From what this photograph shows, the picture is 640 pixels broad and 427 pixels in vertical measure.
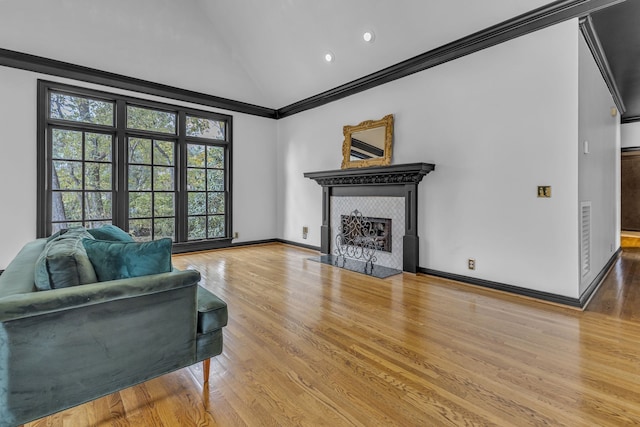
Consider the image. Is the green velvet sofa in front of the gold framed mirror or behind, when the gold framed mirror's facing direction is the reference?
in front

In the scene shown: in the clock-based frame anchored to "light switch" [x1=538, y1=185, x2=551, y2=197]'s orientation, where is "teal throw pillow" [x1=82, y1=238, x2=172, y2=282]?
The teal throw pillow is roughly at 1 o'clock from the light switch.

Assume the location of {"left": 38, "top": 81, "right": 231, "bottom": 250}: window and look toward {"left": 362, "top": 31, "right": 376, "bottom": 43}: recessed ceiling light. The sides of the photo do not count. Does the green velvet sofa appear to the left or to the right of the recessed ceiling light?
right

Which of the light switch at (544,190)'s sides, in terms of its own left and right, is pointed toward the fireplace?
right

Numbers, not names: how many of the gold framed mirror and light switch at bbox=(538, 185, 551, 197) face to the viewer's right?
0

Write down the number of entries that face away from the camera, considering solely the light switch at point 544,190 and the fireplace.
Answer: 0

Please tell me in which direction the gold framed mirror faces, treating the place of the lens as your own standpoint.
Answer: facing the viewer and to the left of the viewer

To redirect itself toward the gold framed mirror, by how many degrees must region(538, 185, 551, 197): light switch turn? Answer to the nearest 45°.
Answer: approximately 90° to its right

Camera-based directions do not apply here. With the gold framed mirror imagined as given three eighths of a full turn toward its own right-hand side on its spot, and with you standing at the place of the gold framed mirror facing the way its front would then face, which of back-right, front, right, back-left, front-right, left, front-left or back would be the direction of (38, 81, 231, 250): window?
left

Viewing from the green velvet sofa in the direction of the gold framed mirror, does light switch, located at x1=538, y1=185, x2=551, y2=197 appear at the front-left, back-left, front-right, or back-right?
front-right

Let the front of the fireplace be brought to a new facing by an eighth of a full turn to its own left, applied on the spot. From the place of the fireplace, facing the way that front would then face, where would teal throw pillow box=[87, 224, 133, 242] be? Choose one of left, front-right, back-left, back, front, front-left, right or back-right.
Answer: front-right

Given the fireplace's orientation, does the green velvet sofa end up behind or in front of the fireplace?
in front

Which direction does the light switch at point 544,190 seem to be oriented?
toward the camera
